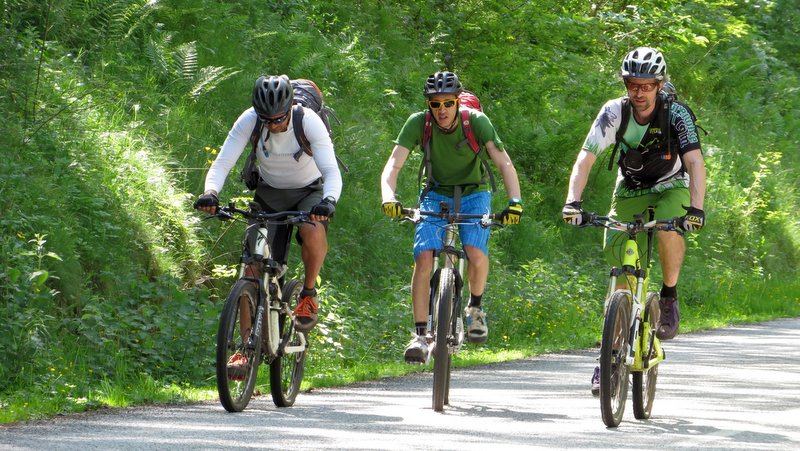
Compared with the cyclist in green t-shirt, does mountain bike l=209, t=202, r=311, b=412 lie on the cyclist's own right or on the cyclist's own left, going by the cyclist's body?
on the cyclist's own right

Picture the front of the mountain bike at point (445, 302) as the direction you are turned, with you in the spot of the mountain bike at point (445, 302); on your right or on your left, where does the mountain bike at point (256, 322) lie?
on your right

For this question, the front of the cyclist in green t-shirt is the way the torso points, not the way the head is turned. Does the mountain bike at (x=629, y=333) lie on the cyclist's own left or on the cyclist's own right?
on the cyclist's own left

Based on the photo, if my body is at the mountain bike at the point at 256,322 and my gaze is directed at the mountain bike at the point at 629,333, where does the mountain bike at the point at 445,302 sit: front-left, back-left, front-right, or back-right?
front-left

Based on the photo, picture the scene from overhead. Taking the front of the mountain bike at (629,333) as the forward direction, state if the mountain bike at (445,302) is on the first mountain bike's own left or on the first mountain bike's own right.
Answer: on the first mountain bike's own right

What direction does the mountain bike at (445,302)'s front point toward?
toward the camera

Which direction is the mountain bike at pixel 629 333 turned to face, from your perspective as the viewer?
facing the viewer

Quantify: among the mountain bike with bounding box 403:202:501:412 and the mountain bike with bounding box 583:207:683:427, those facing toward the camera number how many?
2

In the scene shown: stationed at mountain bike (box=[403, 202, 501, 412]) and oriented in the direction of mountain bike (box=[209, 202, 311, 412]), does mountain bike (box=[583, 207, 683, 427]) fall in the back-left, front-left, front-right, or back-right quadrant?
back-left

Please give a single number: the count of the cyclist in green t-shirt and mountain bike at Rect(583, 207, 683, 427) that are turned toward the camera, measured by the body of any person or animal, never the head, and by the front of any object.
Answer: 2

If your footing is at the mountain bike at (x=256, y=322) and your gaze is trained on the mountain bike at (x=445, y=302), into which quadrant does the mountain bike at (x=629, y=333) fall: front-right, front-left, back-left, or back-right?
front-right

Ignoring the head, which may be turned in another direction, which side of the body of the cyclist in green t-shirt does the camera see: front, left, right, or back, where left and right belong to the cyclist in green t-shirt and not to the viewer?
front
